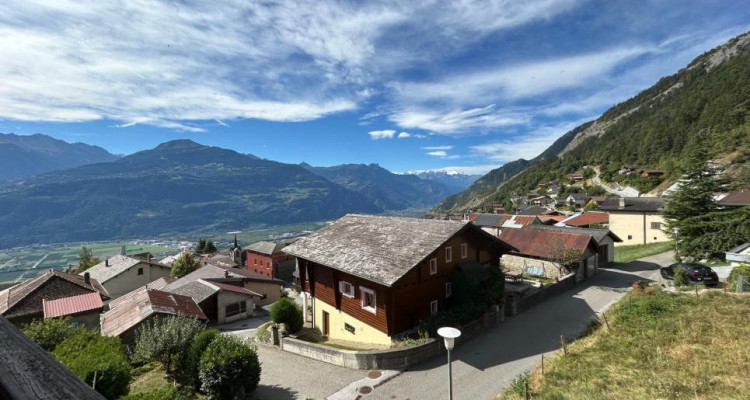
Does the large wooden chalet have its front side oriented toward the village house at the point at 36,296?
no

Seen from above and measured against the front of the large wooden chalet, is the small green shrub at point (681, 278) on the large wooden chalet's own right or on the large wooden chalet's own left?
on the large wooden chalet's own left

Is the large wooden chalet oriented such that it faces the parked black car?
no
